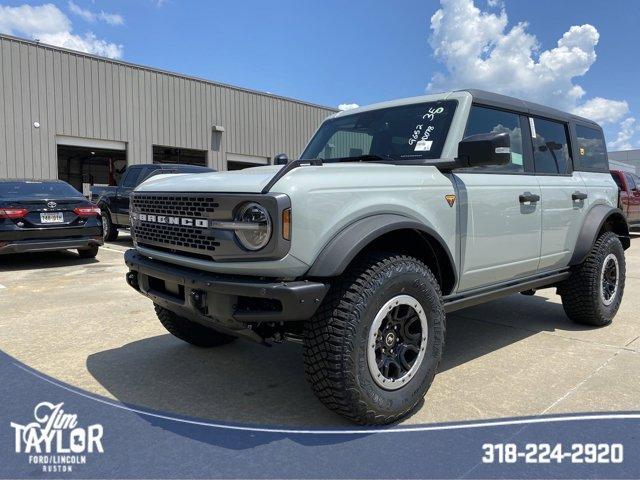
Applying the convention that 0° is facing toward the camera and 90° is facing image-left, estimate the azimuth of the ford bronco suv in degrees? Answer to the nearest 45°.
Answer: approximately 45°

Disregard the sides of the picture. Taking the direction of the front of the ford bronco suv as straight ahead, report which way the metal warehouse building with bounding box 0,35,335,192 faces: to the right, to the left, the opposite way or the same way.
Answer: to the left

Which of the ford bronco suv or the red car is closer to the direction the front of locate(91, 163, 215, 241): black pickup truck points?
the ford bronco suv

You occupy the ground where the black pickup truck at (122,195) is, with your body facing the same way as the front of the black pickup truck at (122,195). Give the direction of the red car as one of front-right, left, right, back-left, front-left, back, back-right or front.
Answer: back-left

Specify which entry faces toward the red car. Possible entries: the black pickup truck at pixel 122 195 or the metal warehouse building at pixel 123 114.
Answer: the metal warehouse building

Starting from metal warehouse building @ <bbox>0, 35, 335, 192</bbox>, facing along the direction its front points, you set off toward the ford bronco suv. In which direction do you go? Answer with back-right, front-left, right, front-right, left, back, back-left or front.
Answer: front-right

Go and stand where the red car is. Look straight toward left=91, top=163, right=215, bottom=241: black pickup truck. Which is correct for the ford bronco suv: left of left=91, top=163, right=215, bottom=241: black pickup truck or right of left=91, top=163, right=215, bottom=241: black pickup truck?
left

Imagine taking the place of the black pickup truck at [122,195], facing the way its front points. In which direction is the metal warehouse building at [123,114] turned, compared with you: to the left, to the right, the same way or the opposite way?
to the left

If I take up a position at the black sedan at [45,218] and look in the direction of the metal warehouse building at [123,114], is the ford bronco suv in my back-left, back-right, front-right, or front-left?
back-right

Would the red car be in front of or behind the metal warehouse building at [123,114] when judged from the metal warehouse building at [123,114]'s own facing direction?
in front

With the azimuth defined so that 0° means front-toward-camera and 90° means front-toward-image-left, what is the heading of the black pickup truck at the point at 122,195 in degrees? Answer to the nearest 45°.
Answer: approximately 45°
